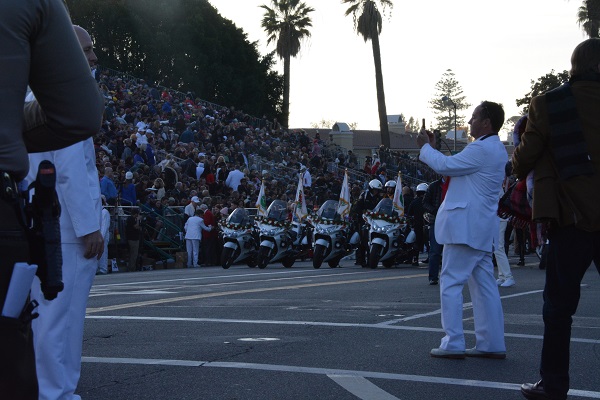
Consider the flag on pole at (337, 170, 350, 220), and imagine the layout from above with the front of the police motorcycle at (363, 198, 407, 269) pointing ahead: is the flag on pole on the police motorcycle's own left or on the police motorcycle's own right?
on the police motorcycle's own right

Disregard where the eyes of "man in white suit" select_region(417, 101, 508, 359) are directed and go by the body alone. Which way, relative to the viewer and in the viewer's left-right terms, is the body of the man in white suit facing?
facing to the left of the viewer

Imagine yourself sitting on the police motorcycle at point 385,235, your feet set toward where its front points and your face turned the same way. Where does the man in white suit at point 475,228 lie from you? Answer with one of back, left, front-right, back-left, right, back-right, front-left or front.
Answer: front-left

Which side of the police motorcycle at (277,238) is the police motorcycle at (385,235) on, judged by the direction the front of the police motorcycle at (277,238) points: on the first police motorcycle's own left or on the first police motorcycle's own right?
on the first police motorcycle's own left

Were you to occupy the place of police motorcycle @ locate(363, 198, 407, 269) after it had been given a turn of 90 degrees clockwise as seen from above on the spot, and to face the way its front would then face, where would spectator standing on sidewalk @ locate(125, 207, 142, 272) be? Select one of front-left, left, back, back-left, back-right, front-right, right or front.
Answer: front-left

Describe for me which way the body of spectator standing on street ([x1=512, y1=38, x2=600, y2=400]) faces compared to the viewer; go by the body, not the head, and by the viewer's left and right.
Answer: facing away from the viewer and to the left of the viewer

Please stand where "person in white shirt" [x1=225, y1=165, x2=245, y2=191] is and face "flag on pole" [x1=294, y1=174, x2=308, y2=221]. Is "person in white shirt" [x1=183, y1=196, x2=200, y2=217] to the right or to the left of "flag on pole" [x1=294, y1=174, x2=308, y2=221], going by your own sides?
right

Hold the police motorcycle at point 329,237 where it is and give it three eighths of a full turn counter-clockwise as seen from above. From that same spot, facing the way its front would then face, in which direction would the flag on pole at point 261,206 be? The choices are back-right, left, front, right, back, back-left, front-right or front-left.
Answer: back-left

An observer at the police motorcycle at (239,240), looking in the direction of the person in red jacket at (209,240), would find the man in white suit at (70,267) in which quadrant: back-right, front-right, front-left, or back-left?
back-left

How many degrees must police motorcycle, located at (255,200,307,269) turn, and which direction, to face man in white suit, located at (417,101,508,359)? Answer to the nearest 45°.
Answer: approximately 45° to its left
